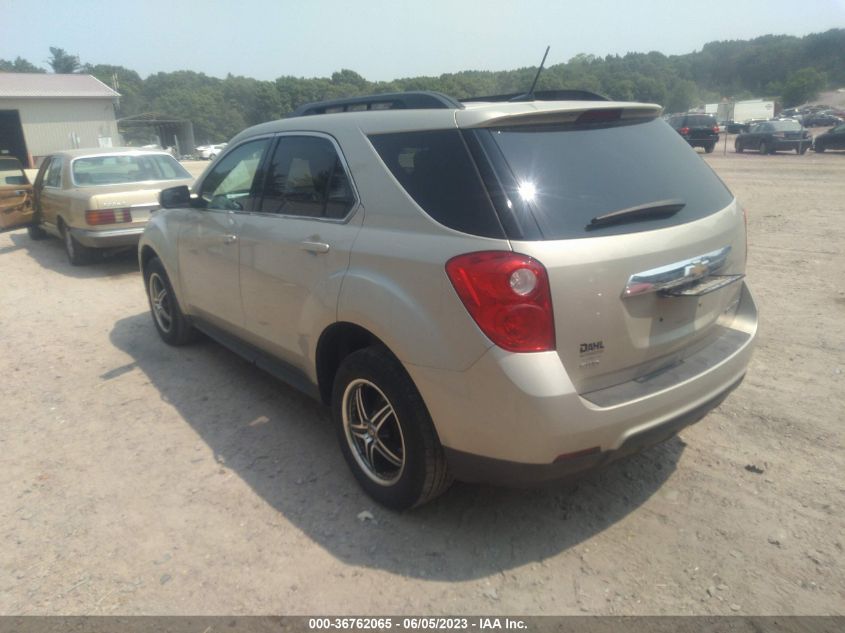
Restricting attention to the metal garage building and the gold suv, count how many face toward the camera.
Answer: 1

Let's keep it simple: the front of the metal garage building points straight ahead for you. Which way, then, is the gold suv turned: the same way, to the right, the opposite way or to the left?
the opposite way

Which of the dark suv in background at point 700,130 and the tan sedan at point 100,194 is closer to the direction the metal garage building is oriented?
the tan sedan

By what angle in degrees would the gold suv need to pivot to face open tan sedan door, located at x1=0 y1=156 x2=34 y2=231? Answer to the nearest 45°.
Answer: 0° — it already faces it

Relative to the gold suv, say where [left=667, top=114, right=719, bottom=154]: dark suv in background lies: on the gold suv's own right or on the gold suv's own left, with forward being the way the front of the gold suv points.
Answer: on the gold suv's own right

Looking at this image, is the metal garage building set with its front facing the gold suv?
yes

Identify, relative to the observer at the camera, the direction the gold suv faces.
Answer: facing away from the viewer and to the left of the viewer
